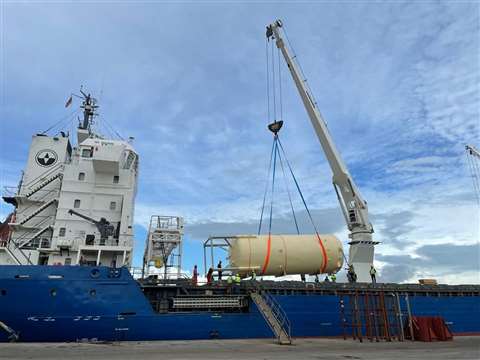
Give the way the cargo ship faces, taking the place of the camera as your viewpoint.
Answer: facing to the right of the viewer
